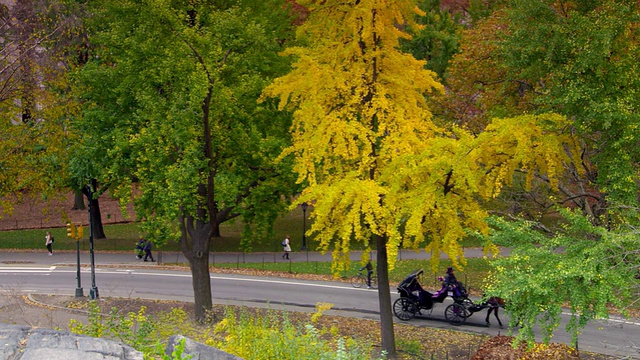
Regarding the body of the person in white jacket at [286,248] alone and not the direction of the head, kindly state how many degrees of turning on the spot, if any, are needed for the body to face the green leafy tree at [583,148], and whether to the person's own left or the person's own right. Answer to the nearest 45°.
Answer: approximately 45° to the person's own right

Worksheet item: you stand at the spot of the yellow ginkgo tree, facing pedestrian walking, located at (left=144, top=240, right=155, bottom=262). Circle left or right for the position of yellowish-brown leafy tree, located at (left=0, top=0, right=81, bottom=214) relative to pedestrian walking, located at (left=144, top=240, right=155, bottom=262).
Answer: left

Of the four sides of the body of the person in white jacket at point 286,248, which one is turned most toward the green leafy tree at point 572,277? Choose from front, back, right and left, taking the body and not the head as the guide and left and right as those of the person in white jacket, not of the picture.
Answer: left
